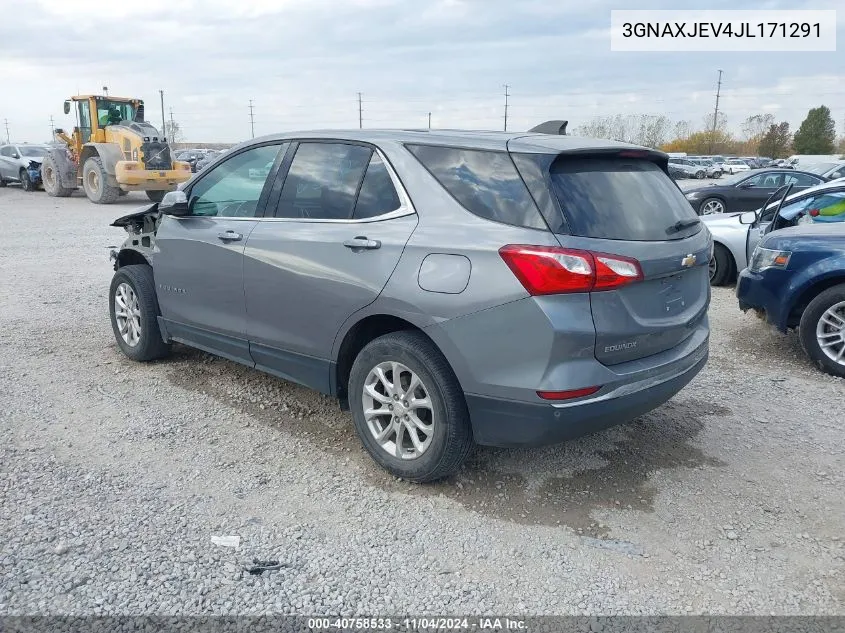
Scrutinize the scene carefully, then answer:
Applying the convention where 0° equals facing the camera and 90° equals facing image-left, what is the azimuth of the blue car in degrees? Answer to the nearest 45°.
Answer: approximately 90°

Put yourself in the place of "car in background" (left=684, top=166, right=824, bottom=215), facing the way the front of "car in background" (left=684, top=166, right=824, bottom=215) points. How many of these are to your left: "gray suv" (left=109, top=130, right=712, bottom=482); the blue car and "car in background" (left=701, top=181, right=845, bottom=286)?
3

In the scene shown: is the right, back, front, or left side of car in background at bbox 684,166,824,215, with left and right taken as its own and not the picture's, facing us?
left

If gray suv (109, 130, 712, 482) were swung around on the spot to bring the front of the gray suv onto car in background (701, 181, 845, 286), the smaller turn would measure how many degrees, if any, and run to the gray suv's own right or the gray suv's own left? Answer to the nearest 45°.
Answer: approximately 90° to the gray suv's own right

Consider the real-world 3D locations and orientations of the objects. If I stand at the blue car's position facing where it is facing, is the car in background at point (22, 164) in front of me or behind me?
in front

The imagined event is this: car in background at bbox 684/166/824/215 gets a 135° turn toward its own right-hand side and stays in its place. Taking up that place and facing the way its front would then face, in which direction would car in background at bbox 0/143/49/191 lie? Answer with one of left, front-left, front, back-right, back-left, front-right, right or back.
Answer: back-left

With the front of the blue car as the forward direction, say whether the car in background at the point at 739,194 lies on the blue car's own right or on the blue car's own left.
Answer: on the blue car's own right

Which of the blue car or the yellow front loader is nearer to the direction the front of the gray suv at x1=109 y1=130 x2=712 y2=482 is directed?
the yellow front loader

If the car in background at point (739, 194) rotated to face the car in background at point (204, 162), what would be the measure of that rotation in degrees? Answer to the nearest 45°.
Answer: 0° — it already faces it

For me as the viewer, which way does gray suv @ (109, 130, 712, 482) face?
facing away from the viewer and to the left of the viewer

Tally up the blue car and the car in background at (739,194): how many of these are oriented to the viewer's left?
2

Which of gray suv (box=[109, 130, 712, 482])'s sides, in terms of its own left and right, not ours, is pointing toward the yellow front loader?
front
